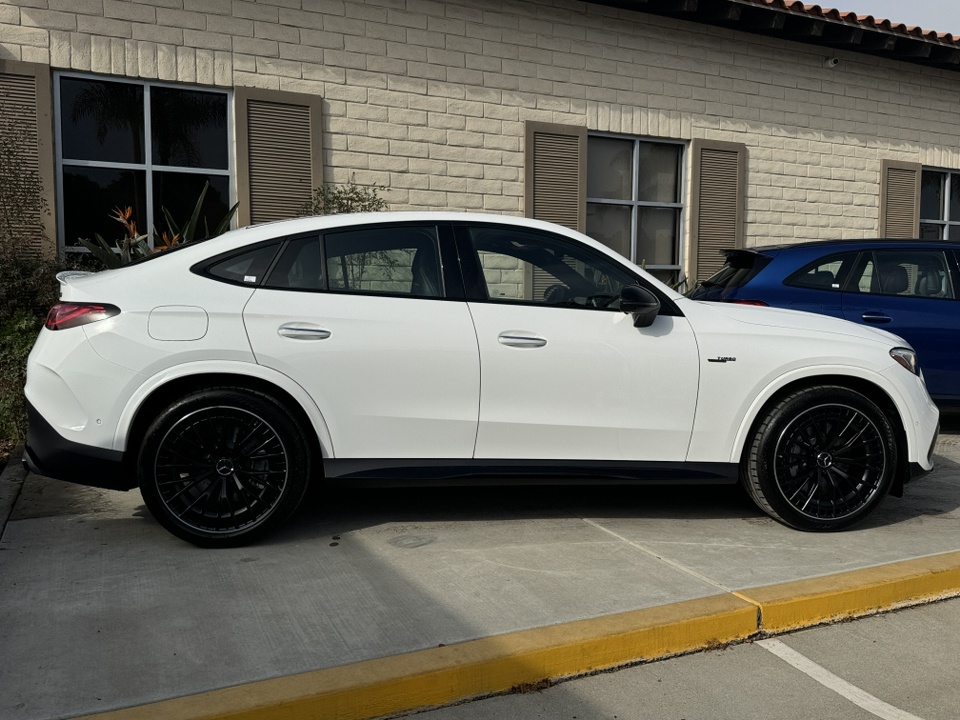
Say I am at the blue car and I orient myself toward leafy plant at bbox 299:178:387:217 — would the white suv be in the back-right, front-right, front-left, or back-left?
front-left

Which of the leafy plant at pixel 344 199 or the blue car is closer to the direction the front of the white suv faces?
the blue car

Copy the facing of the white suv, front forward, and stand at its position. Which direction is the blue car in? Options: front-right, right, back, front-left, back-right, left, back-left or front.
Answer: front-left

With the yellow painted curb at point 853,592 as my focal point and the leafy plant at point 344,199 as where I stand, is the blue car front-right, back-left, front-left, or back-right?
front-left

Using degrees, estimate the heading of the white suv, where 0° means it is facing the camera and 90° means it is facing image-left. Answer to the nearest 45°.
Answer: approximately 270°

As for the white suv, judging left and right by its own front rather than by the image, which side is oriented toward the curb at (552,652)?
right

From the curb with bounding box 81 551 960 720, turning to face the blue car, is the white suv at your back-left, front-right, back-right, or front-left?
front-left

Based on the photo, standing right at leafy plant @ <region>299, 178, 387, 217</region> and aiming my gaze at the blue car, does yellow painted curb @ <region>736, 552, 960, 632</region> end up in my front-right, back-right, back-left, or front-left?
front-right

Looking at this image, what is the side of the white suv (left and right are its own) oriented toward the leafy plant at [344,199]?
left
